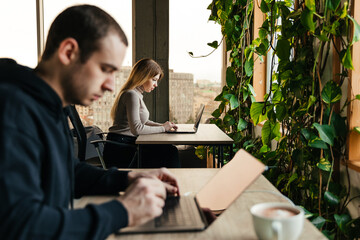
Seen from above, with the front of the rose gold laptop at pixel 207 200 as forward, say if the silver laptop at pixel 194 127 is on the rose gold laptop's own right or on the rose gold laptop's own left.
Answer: on the rose gold laptop's own right

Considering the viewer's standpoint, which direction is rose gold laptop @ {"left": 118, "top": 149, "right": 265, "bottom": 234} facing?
facing to the left of the viewer

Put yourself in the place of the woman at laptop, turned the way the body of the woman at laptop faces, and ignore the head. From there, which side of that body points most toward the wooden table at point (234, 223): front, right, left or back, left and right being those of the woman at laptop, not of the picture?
right

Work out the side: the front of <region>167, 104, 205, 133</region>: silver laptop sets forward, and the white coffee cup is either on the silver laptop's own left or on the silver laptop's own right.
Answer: on the silver laptop's own left

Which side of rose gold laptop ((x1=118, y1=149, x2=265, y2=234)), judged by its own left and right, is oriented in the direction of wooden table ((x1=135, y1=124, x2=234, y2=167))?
right

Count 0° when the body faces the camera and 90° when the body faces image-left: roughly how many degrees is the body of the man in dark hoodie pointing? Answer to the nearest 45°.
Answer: approximately 270°

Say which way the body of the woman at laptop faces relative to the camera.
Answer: to the viewer's right

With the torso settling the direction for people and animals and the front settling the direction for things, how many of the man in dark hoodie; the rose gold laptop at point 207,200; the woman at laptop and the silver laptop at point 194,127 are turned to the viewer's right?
2

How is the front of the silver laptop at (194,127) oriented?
to the viewer's left

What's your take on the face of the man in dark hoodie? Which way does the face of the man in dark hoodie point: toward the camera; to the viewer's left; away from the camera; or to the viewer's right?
to the viewer's right
